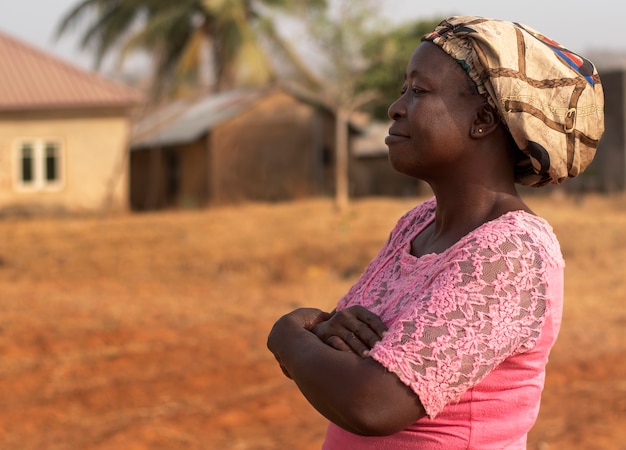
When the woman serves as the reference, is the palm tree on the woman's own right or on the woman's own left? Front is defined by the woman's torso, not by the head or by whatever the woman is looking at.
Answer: on the woman's own right

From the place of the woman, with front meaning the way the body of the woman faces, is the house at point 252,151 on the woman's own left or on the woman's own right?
on the woman's own right

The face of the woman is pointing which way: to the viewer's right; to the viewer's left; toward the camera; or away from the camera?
to the viewer's left

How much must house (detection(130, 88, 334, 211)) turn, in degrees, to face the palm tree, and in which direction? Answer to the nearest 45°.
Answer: approximately 135° to its right

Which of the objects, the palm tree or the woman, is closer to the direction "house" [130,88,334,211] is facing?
the woman

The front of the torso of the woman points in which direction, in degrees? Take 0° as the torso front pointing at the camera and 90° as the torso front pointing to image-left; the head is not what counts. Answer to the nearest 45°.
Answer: approximately 90°

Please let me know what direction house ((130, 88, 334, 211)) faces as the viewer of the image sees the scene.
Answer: facing the viewer and to the left of the viewer

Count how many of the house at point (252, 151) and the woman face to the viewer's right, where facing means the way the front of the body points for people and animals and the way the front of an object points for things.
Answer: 0

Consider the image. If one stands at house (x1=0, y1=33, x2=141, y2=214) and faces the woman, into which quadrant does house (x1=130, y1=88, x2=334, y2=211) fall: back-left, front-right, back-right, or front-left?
back-left

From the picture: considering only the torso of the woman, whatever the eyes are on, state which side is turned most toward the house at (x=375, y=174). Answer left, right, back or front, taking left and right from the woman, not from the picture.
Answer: right

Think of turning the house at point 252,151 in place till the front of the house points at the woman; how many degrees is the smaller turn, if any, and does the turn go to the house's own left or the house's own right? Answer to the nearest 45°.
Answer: approximately 45° to the house's own left
